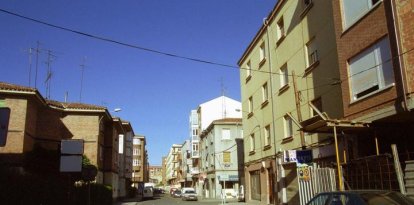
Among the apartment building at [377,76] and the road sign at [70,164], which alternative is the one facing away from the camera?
the road sign

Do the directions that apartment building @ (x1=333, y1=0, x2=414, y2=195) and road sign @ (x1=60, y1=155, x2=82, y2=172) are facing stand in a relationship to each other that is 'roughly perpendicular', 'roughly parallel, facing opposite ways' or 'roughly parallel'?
roughly perpendicular

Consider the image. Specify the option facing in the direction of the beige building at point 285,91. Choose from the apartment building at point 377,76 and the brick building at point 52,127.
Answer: the brick building

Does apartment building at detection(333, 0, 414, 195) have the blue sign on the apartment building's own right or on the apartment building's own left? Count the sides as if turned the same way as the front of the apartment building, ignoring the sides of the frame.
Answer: on the apartment building's own right

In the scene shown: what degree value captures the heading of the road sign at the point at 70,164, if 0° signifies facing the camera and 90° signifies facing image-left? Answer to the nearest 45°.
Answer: approximately 180°
